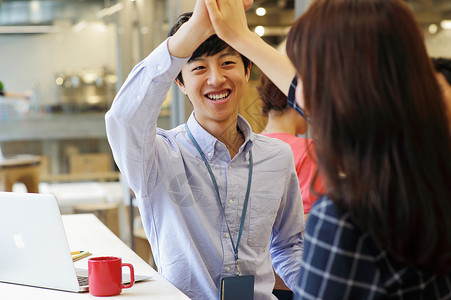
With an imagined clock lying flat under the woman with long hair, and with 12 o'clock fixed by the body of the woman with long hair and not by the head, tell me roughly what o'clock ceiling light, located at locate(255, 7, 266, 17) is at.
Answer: The ceiling light is roughly at 1 o'clock from the woman with long hair.

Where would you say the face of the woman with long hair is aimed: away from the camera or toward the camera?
away from the camera

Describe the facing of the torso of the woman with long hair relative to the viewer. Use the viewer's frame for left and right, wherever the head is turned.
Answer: facing away from the viewer and to the left of the viewer

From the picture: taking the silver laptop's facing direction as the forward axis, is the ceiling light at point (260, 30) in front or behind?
in front

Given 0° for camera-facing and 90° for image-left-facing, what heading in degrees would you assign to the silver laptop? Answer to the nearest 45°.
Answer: approximately 225°

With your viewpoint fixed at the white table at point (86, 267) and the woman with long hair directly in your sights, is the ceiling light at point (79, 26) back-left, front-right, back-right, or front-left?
back-left

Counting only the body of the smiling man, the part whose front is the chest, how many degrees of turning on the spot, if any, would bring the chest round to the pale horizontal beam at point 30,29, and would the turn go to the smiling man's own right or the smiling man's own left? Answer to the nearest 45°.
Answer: approximately 180°

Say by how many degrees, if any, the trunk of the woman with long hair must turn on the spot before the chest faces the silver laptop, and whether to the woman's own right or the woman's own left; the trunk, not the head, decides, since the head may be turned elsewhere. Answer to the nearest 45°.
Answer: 0° — they already face it

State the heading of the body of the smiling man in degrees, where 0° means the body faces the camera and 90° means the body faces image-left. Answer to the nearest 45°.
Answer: approximately 0°

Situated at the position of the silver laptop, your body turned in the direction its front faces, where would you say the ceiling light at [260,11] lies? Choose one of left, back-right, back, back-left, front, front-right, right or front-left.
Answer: front

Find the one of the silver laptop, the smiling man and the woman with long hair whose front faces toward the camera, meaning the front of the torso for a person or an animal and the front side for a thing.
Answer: the smiling man

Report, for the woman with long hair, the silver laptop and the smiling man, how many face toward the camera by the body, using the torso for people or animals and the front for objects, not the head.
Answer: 1

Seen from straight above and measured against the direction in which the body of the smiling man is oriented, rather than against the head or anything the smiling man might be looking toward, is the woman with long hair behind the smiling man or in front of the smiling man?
in front

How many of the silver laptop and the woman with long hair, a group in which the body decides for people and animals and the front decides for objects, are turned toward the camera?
0
